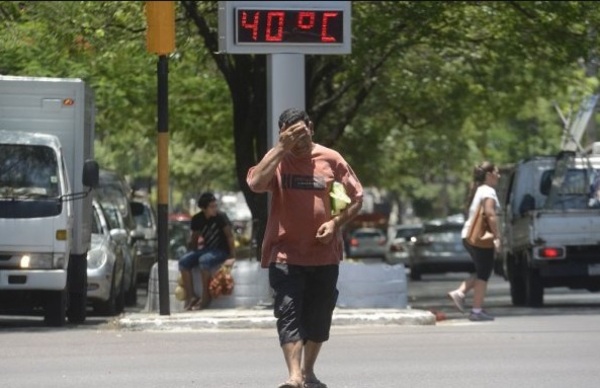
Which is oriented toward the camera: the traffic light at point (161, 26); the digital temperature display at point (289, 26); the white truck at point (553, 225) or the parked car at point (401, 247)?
the digital temperature display

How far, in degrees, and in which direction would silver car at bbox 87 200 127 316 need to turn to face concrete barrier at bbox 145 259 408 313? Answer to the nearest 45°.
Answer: approximately 45° to its left

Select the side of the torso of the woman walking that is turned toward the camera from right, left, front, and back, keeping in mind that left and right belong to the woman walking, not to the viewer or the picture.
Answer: right

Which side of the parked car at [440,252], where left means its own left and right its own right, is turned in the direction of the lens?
back

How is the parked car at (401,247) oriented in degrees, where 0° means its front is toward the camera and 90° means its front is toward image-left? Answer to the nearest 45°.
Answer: approximately 180°

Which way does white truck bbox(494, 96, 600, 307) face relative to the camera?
away from the camera

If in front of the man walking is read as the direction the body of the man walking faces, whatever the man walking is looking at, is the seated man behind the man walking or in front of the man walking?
behind

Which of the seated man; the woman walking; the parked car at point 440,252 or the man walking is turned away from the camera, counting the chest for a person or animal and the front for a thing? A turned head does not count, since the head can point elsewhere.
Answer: the parked car

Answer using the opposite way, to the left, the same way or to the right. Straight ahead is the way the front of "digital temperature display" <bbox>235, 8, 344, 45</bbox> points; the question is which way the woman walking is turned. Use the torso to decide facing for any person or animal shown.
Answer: to the left

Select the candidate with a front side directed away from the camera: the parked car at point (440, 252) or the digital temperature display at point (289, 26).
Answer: the parked car

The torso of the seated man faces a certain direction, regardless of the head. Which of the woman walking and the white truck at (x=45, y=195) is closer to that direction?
the white truck

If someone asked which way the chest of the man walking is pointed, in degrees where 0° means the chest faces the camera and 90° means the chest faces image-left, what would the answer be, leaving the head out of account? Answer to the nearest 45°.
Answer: approximately 0°
